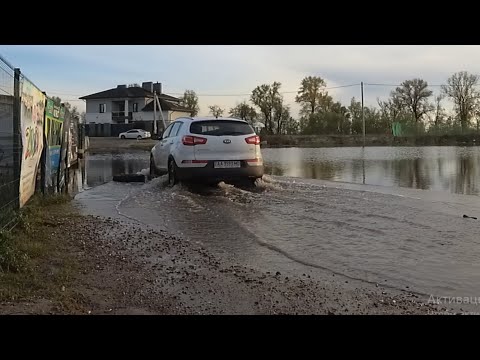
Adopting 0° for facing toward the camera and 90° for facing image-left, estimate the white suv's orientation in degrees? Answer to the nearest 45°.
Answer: approximately 135°

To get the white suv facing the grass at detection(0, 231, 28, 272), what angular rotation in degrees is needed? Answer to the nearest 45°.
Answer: approximately 135° to its left

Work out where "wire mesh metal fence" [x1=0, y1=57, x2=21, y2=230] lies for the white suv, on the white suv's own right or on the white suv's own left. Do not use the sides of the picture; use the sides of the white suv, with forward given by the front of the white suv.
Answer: on the white suv's own left
